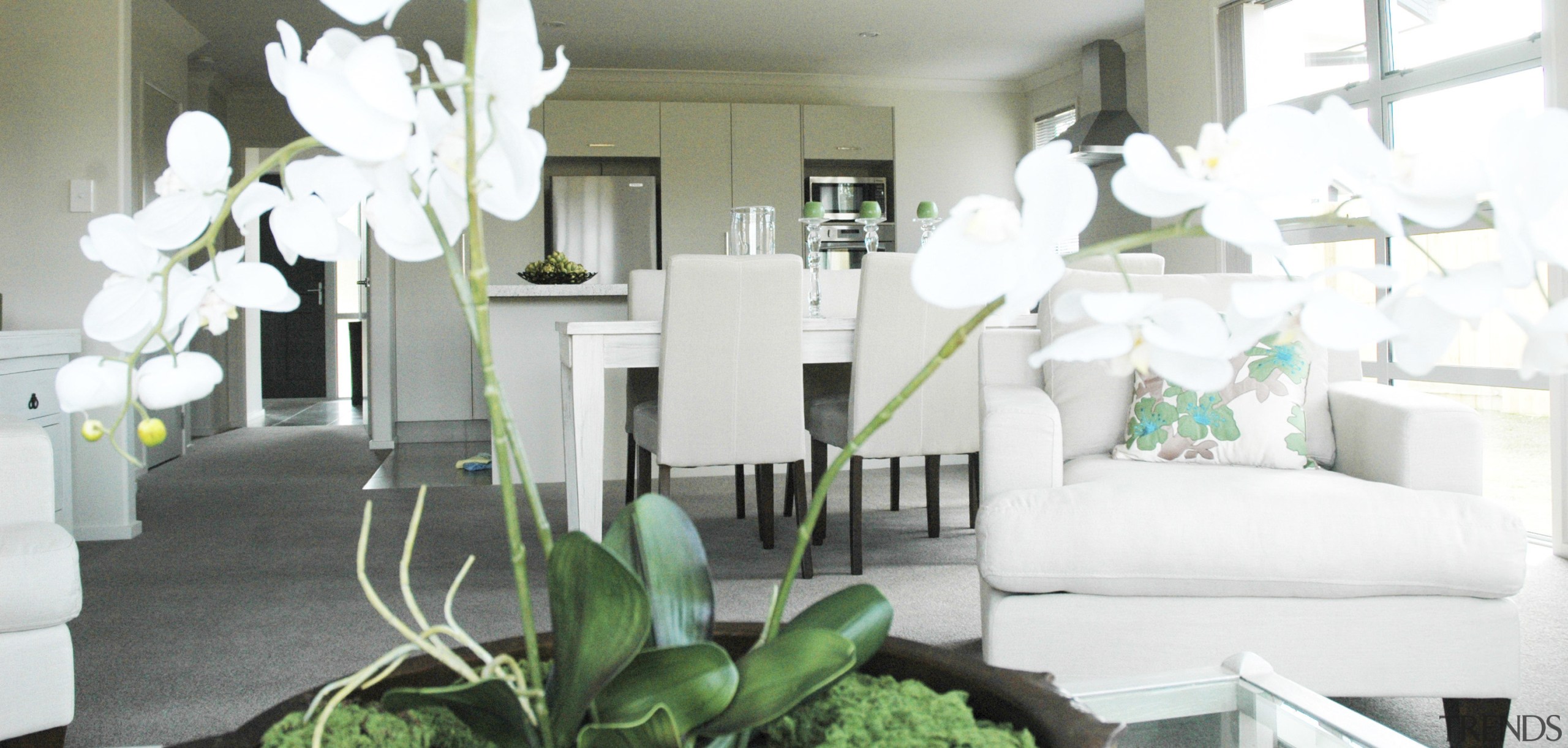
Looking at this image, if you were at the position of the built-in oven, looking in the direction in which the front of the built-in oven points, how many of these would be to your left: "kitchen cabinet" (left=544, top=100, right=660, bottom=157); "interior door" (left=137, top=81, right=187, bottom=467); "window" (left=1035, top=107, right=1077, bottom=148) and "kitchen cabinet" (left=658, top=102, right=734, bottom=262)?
1

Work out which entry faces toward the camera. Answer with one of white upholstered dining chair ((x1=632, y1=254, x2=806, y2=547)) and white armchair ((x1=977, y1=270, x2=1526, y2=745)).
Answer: the white armchair

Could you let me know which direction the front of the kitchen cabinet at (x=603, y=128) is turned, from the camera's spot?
facing the viewer

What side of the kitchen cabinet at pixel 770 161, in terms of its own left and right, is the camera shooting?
front

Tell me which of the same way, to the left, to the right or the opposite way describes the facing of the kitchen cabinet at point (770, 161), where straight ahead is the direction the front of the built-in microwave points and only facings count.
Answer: the same way

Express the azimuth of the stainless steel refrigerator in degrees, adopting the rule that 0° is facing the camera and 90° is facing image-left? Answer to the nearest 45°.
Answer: approximately 0°

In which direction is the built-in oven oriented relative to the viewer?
toward the camera

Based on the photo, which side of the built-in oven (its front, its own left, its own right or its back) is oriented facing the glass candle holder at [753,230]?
front

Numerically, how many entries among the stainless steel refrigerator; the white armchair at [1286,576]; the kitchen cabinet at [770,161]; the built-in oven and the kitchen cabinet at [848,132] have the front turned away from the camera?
0

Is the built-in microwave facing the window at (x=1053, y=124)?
no

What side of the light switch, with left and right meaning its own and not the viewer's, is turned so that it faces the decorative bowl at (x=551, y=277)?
left

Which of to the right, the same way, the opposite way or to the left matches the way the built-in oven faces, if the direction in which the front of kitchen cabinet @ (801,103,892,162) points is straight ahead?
the same way

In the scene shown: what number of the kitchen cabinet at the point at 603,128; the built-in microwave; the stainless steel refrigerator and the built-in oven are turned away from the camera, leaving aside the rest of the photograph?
0

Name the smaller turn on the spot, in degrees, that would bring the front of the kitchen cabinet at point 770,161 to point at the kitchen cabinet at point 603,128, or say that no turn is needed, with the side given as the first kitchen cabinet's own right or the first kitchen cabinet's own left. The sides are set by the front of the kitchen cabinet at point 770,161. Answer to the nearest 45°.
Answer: approximately 90° to the first kitchen cabinet's own right

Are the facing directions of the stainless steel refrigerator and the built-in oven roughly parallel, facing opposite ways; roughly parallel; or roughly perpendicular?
roughly parallel

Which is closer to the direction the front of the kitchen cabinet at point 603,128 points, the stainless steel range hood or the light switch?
the light switch

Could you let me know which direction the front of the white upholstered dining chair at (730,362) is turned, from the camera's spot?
facing away from the viewer

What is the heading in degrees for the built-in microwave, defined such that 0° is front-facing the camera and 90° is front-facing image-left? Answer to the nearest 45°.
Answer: approximately 0°
